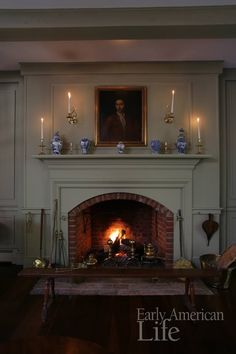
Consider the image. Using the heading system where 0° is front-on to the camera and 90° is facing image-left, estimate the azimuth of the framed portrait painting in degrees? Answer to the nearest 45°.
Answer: approximately 0°

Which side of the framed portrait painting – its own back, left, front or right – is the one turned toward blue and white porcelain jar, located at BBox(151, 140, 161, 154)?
left

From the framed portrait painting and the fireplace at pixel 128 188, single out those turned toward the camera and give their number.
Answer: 2

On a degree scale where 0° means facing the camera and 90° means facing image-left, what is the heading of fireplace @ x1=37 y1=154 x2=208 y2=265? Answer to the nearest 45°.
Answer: approximately 0°

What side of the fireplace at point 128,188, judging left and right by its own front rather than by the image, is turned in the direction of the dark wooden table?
front

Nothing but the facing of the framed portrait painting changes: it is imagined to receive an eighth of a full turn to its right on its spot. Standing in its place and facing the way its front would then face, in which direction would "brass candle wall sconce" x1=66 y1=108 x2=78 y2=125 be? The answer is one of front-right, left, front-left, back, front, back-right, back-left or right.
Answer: front-right
